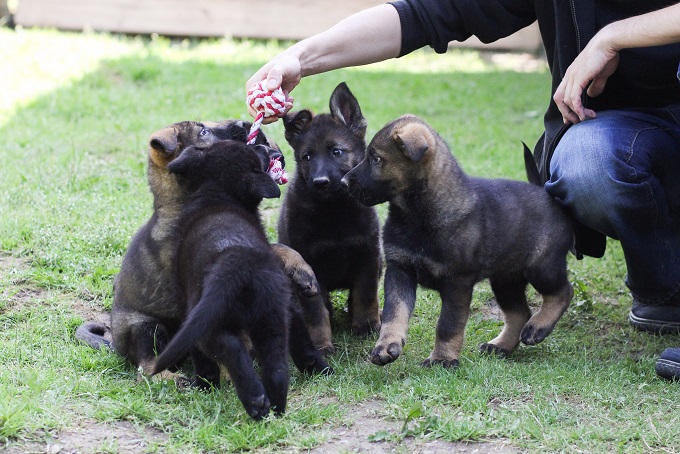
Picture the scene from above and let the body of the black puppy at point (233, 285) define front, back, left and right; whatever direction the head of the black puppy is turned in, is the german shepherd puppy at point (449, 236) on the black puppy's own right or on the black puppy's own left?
on the black puppy's own right

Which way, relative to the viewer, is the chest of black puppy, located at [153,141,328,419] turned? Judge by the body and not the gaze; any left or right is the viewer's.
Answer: facing away from the viewer

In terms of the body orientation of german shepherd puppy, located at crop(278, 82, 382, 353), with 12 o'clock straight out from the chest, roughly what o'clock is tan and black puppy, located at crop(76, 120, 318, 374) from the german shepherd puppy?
The tan and black puppy is roughly at 2 o'clock from the german shepherd puppy.

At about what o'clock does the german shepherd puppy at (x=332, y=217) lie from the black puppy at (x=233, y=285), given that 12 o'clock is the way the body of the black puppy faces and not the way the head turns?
The german shepherd puppy is roughly at 1 o'clock from the black puppy.

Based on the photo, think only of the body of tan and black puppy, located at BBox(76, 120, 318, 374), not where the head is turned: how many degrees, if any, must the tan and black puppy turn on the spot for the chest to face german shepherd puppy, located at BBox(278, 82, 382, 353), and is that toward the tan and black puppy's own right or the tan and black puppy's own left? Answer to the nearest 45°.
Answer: approximately 45° to the tan and black puppy's own left

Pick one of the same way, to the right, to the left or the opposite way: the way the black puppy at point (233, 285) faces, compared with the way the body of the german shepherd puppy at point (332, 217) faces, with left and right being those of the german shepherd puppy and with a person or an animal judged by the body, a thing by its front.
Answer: the opposite way

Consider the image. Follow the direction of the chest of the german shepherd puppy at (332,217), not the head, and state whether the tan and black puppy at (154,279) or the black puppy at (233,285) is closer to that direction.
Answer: the black puppy

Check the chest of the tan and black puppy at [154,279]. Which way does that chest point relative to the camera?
to the viewer's right

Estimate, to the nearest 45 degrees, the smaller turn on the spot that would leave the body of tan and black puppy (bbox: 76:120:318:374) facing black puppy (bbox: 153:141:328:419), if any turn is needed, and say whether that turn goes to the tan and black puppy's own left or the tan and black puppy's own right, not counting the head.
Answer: approximately 45° to the tan and black puppy's own right
